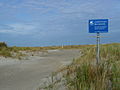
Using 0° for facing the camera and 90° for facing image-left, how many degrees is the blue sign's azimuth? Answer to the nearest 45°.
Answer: approximately 0°
